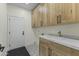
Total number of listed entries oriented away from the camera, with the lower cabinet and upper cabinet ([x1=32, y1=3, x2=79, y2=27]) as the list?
0

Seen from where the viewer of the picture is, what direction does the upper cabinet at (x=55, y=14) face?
facing the viewer and to the left of the viewer
